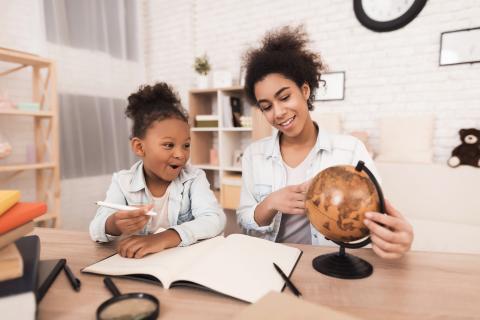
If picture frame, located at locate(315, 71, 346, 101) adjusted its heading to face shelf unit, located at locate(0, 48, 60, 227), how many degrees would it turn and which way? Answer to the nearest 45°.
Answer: approximately 45° to its right

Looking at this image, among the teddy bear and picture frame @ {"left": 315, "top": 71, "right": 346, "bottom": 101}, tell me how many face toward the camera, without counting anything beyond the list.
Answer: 2

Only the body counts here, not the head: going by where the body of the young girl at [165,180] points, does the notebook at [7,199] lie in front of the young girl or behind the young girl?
in front

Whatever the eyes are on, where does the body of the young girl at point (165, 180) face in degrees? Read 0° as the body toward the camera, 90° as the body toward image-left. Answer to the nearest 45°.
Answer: approximately 0°

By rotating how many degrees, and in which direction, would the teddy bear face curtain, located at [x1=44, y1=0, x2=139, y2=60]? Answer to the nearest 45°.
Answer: approximately 90° to its right

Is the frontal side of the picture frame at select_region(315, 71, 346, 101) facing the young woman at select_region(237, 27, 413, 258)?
yes

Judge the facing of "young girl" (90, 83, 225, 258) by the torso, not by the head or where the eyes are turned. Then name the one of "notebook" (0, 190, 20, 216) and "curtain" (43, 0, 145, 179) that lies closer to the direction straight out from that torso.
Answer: the notebook

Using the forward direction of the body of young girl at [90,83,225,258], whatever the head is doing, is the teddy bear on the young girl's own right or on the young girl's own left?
on the young girl's own left

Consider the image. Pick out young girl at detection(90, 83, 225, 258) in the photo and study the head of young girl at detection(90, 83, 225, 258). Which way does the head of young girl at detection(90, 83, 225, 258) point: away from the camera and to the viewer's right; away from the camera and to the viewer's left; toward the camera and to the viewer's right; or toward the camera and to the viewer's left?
toward the camera and to the viewer's right

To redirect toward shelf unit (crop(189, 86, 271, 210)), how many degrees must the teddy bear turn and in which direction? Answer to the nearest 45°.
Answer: approximately 90° to its right

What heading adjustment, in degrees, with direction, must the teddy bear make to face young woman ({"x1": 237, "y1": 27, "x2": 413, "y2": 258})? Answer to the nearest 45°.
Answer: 0° — it already faces them

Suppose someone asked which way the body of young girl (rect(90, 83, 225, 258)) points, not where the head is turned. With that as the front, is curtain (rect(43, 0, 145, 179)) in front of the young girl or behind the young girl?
behind

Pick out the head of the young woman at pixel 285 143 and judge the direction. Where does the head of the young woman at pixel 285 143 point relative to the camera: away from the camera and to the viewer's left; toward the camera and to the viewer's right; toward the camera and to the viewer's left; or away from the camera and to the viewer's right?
toward the camera and to the viewer's left

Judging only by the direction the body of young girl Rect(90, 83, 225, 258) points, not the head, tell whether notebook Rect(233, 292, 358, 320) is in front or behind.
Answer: in front

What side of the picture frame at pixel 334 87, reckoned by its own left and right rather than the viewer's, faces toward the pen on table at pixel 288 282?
front
